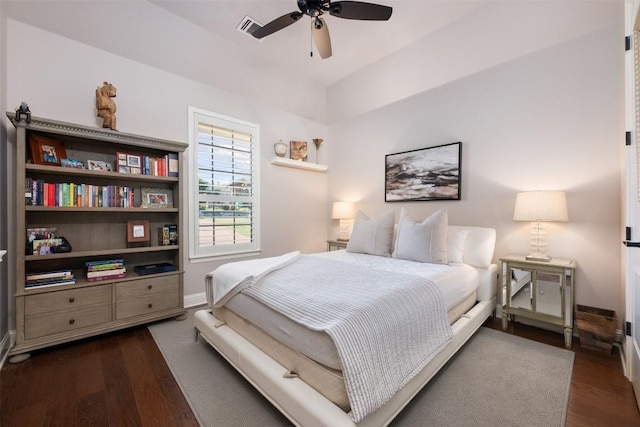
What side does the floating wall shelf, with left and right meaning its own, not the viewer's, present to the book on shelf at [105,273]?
right

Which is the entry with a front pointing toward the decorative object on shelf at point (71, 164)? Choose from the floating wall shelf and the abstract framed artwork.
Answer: the abstract framed artwork

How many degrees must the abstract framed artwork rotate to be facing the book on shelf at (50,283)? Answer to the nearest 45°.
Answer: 0° — it already faces it

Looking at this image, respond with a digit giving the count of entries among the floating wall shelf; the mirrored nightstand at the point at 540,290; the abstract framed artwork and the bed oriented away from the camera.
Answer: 0

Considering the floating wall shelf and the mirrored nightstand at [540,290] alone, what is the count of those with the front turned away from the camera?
0

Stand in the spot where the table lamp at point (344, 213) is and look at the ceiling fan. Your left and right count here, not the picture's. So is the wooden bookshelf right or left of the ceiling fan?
right

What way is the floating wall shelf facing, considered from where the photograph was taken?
facing the viewer and to the right of the viewer

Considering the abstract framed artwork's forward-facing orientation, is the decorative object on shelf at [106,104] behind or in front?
in front

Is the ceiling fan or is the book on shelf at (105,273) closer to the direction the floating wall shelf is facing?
the ceiling fan

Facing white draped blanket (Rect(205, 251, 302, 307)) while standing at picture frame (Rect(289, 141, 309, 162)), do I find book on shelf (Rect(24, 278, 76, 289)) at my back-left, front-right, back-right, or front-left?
front-right

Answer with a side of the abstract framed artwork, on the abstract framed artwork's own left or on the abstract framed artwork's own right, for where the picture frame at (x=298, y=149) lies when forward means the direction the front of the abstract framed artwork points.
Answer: on the abstract framed artwork's own right

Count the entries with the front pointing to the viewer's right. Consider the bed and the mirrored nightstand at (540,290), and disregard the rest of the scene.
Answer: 0

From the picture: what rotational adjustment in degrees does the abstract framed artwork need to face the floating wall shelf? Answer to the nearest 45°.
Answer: approximately 45° to its right

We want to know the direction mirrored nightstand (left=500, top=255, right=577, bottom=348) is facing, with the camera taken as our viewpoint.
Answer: facing the viewer and to the left of the viewer

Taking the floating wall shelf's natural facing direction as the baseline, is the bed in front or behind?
in front

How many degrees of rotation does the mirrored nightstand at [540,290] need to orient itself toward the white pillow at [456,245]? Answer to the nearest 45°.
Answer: approximately 45° to its right
